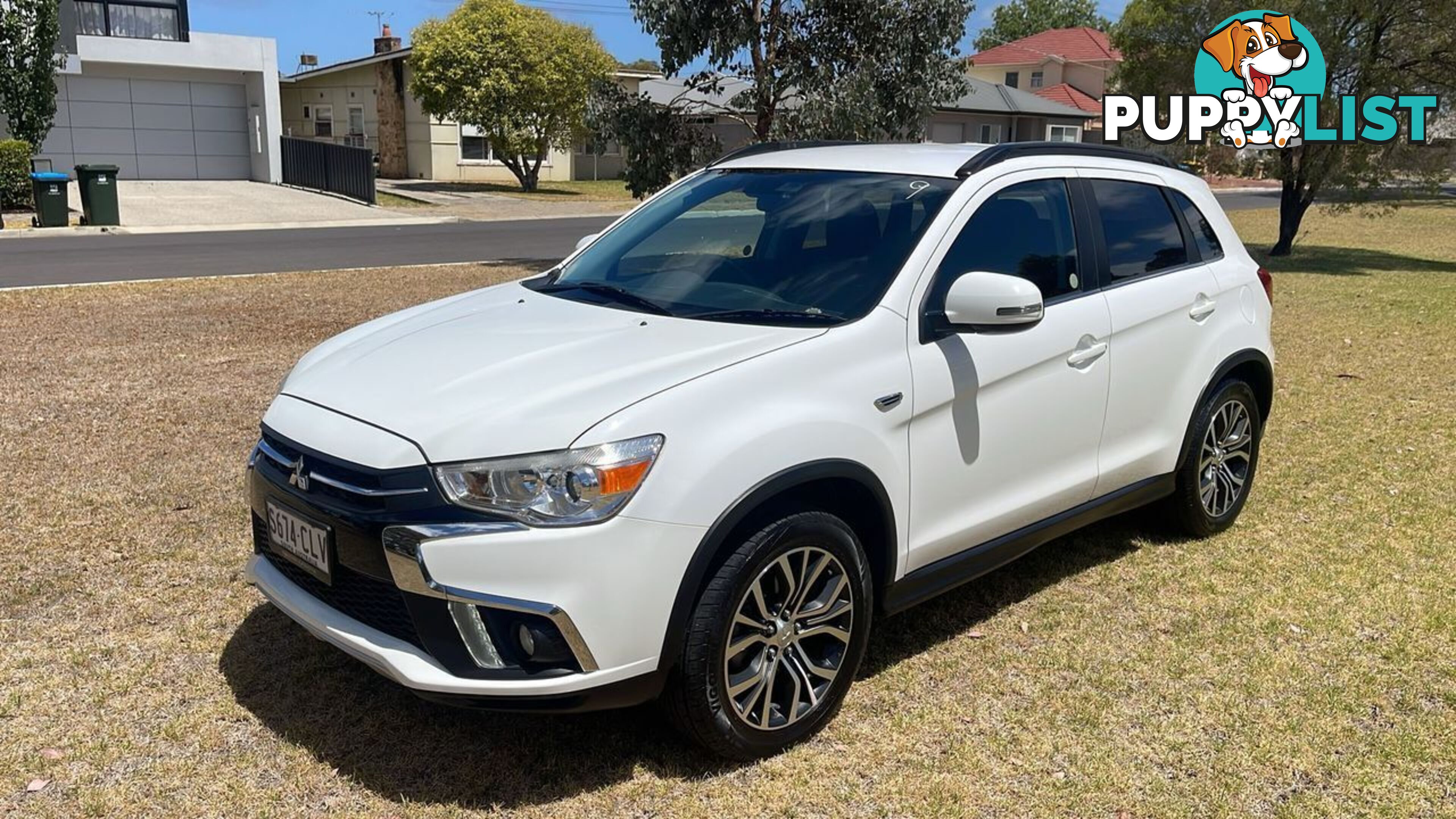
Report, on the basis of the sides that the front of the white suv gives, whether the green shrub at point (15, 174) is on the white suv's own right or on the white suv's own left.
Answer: on the white suv's own right

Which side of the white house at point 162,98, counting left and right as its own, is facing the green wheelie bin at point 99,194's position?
front

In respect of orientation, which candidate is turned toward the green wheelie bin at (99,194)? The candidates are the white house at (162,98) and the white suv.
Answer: the white house

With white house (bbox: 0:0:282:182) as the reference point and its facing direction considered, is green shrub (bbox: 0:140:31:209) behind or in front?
in front

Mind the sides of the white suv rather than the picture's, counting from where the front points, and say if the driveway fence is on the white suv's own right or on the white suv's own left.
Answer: on the white suv's own right

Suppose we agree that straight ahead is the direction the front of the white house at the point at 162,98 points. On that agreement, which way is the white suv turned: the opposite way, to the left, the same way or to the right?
to the right

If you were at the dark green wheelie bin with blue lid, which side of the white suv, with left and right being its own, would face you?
right

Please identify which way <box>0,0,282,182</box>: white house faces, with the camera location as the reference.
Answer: facing the viewer

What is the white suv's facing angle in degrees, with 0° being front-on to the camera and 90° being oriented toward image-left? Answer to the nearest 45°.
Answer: approximately 45°

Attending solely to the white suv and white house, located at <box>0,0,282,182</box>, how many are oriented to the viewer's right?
0

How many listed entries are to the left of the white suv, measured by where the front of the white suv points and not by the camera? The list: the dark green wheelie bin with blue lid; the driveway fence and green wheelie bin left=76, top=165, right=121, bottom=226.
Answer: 0

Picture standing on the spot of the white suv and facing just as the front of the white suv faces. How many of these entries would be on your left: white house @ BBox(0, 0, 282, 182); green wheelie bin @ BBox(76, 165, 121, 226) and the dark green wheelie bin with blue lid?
0
